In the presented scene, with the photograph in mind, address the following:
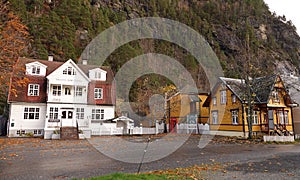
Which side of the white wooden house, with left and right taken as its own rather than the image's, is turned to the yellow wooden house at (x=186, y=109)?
left

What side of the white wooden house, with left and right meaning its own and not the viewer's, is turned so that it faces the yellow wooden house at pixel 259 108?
left

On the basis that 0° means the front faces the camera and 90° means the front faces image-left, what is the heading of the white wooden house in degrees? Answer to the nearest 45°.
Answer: approximately 0°
